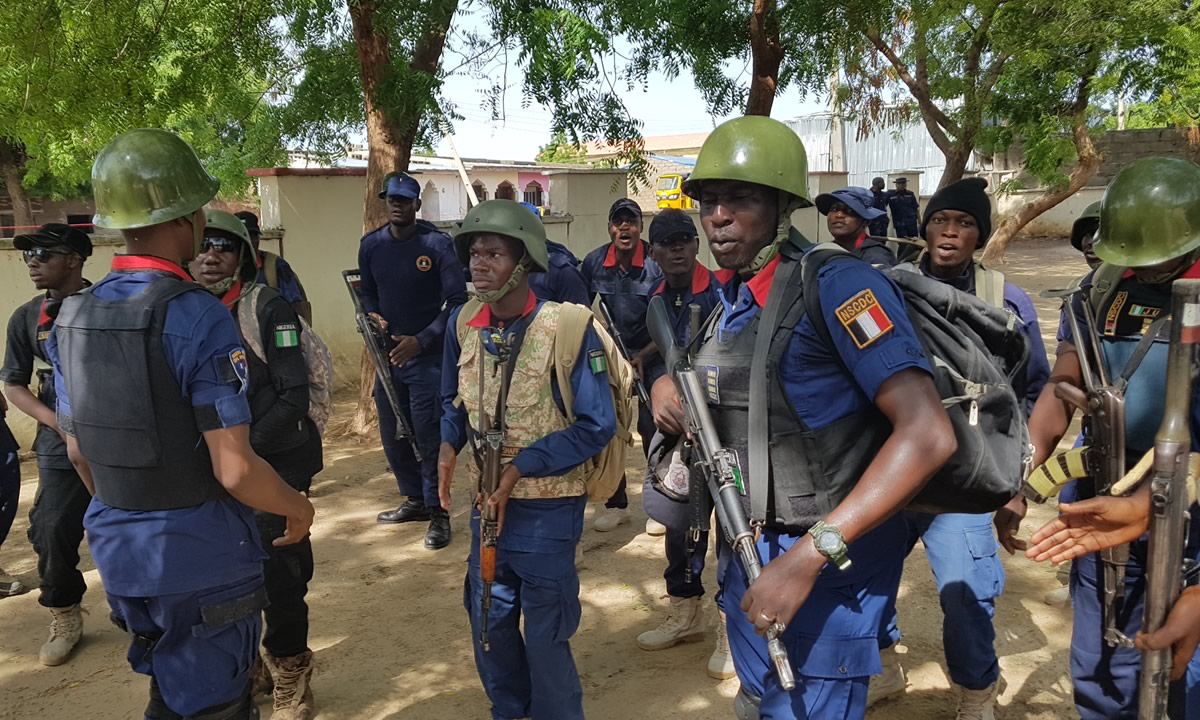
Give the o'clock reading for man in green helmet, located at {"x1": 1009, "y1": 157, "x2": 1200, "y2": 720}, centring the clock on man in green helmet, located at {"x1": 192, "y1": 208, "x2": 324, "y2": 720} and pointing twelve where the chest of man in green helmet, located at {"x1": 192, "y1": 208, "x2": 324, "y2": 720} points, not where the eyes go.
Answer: man in green helmet, located at {"x1": 1009, "y1": 157, "x2": 1200, "y2": 720} is roughly at 9 o'clock from man in green helmet, located at {"x1": 192, "y1": 208, "x2": 324, "y2": 720}.

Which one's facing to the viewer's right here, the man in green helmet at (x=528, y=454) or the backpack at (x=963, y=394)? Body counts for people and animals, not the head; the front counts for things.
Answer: the backpack

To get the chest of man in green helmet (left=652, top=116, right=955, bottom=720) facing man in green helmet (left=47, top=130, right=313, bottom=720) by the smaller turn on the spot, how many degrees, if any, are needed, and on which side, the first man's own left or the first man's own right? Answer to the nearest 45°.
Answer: approximately 45° to the first man's own right

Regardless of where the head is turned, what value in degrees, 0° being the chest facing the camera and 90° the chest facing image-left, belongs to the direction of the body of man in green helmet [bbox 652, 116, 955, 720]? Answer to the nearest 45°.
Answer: approximately 45°

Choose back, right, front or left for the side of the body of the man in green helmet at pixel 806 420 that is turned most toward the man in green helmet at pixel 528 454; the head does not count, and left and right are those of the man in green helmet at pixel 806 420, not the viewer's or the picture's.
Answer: right

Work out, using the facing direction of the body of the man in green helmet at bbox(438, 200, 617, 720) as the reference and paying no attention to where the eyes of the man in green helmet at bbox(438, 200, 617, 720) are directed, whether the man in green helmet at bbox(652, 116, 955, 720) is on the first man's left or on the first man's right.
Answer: on the first man's left

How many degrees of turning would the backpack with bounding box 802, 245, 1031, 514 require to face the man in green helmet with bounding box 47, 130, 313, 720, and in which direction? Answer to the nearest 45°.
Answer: approximately 180°

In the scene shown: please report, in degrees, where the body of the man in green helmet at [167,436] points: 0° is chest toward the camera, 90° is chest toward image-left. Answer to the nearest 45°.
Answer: approximately 225°

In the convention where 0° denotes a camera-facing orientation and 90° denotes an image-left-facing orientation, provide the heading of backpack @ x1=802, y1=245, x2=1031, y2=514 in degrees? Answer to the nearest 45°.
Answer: approximately 270°

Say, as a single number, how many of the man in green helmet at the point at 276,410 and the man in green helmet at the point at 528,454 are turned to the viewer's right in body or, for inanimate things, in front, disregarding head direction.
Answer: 0
